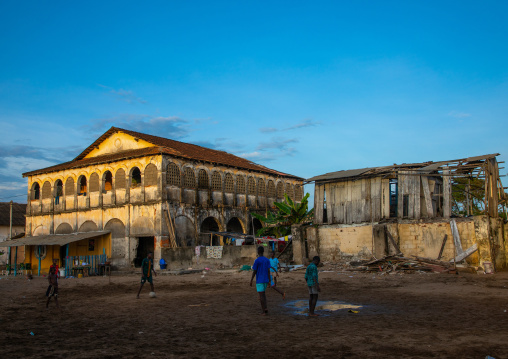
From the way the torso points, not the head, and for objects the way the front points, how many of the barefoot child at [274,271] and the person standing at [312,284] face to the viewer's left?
1

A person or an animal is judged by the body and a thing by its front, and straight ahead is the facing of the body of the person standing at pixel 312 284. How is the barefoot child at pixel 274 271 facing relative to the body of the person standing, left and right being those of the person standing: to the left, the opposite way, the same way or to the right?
the opposite way
